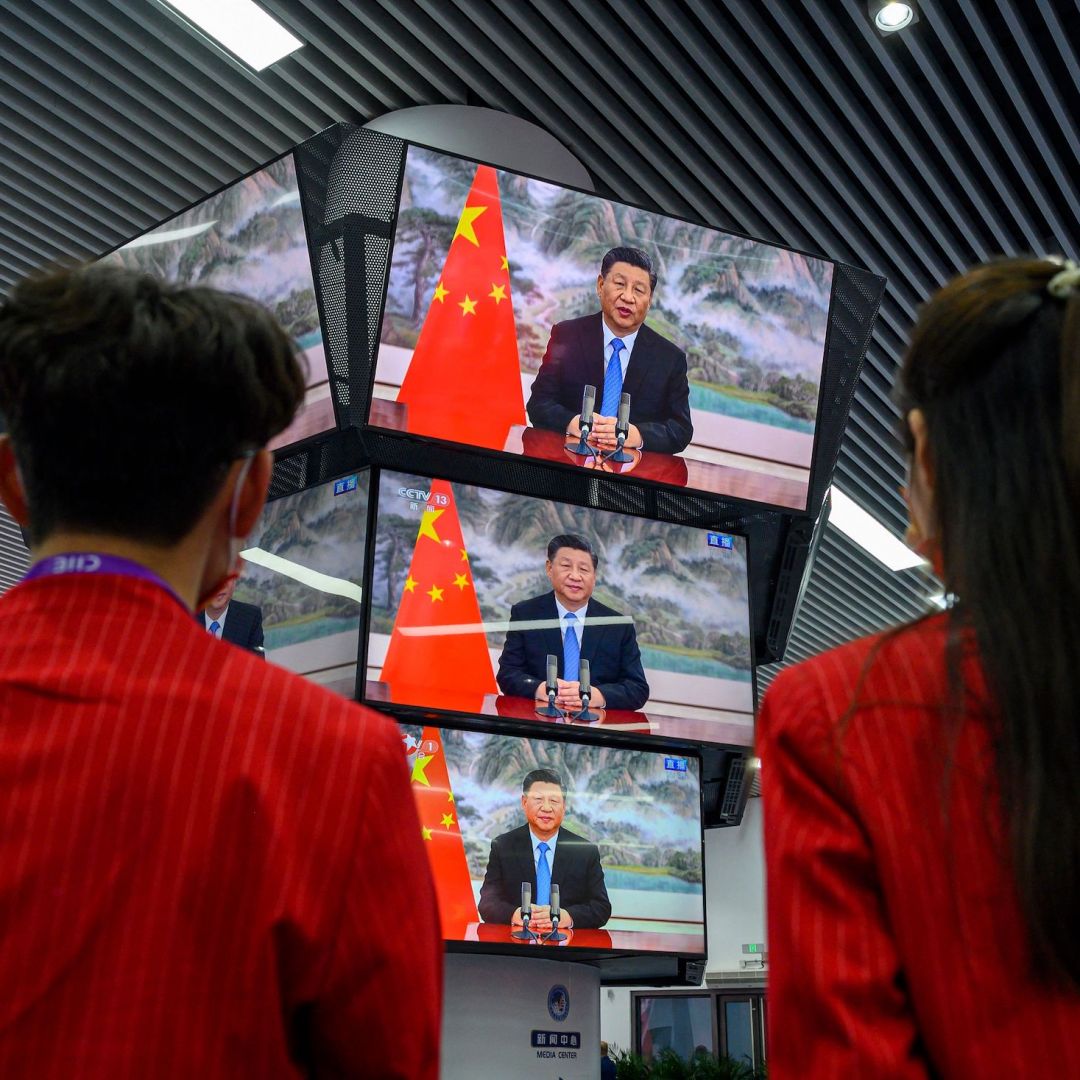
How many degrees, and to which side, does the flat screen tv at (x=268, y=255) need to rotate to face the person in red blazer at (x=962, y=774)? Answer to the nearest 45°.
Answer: approximately 45° to its left

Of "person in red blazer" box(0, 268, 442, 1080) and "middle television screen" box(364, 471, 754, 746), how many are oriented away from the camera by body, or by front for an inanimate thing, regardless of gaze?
1

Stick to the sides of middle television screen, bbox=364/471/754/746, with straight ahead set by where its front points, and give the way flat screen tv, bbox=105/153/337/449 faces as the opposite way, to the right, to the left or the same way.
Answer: to the right

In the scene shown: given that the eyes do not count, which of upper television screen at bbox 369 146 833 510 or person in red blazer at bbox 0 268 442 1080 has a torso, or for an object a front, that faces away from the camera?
the person in red blazer

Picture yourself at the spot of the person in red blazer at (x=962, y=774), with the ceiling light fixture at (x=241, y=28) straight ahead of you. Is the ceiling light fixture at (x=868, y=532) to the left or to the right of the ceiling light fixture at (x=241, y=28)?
right

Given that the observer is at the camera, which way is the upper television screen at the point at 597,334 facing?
facing the viewer and to the right of the viewer

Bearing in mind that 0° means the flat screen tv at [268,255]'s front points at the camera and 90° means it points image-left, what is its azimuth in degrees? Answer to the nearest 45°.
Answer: approximately 45°

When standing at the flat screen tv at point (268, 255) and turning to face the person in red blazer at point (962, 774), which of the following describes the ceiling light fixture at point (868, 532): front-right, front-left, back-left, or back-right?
back-left

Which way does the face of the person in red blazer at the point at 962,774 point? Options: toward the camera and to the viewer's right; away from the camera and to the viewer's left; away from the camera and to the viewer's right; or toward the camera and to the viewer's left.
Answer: away from the camera and to the viewer's left

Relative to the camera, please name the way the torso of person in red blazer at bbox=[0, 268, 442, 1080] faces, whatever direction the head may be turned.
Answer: away from the camera

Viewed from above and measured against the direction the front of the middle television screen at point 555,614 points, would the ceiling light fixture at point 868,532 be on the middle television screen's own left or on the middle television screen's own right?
on the middle television screen's own left

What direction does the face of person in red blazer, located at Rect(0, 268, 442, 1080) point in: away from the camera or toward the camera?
away from the camera

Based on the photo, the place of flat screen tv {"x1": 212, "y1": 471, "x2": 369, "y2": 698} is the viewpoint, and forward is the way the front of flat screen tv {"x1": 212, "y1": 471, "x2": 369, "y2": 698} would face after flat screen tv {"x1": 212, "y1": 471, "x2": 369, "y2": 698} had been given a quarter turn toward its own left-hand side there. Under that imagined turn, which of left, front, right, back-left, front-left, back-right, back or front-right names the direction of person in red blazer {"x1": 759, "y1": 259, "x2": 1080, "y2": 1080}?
front-right

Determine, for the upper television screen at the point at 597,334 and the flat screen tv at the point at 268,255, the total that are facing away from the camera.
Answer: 0

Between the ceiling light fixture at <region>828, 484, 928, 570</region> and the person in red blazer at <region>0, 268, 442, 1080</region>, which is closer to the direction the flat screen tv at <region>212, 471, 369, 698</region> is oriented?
the person in red blazer

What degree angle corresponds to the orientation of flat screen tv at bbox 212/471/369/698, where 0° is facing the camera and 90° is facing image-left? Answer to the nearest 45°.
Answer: approximately 45°
